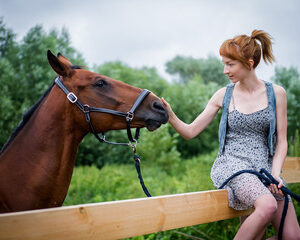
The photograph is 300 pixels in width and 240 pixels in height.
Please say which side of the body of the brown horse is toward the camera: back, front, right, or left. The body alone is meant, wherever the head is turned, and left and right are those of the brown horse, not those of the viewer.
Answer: right

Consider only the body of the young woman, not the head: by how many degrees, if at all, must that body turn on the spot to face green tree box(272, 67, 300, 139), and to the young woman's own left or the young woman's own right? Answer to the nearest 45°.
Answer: approximately 180°

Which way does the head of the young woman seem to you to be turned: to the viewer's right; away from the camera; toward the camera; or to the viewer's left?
to the viewer's left

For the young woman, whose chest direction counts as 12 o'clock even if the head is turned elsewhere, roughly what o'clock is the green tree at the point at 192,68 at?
The green tree is roughly at 6 o'clock from the young woman.

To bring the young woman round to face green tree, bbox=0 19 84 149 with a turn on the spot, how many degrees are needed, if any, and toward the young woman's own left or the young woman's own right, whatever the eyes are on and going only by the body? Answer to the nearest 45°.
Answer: approximately 135° to the young woman's own right

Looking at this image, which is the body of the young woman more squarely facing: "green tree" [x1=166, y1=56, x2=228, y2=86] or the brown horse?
the brown horse

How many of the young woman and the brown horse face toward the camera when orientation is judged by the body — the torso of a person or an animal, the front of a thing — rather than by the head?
1
